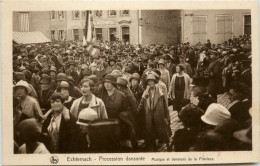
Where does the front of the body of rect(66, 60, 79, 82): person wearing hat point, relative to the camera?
toward the camera
